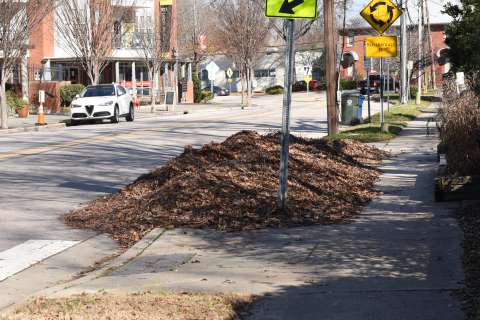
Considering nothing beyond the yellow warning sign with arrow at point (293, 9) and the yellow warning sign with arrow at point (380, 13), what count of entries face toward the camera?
2

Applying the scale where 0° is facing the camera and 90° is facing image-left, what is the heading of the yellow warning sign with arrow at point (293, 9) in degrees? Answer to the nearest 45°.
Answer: approximately 0°

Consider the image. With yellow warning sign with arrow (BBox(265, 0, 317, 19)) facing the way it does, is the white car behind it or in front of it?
behind

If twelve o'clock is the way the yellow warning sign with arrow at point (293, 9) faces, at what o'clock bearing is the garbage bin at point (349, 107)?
The garbage bin is roughly at 6 o'clock from the yellow warning sign with arrow.

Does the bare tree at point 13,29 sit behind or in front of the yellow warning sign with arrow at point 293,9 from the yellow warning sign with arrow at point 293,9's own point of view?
behind

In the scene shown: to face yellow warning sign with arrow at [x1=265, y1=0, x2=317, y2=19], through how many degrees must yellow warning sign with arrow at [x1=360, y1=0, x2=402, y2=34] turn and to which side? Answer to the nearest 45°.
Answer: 0° — it already faces it

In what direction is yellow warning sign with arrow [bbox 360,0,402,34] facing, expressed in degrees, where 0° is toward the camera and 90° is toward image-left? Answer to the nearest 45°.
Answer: approximately 0°

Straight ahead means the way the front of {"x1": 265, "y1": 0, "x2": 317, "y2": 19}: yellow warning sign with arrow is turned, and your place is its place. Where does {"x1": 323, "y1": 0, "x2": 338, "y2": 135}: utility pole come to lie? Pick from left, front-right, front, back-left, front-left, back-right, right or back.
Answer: back

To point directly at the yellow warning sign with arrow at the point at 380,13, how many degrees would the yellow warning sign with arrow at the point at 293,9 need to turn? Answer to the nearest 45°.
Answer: approximately 180°
